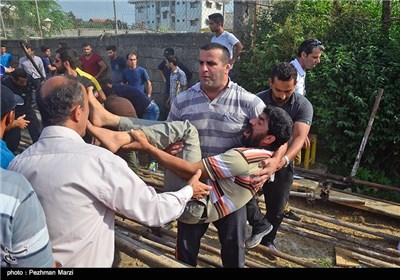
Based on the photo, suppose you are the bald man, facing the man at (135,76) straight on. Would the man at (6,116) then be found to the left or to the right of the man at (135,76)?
left

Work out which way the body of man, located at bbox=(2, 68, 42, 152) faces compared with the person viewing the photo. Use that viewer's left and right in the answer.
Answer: facing the viewer and to the right of the viewer

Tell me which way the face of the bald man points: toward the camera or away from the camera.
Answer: away from the camera

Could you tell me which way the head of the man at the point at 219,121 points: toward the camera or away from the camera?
toward the camera

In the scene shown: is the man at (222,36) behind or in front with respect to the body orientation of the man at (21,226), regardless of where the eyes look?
in front

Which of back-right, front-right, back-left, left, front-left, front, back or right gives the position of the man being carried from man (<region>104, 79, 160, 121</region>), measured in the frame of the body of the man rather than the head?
left

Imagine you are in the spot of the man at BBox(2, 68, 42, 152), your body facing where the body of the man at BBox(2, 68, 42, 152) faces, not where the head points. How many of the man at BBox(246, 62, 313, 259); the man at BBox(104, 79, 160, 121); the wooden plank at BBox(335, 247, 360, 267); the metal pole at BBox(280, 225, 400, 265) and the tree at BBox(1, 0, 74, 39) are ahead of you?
4

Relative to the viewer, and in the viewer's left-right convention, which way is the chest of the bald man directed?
facing away from the viewer and to the right of the viewer

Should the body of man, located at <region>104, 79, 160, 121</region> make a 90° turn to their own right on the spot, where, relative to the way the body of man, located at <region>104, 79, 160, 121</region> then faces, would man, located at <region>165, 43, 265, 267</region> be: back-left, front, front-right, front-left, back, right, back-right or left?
back

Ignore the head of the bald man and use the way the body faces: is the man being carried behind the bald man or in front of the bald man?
in front
